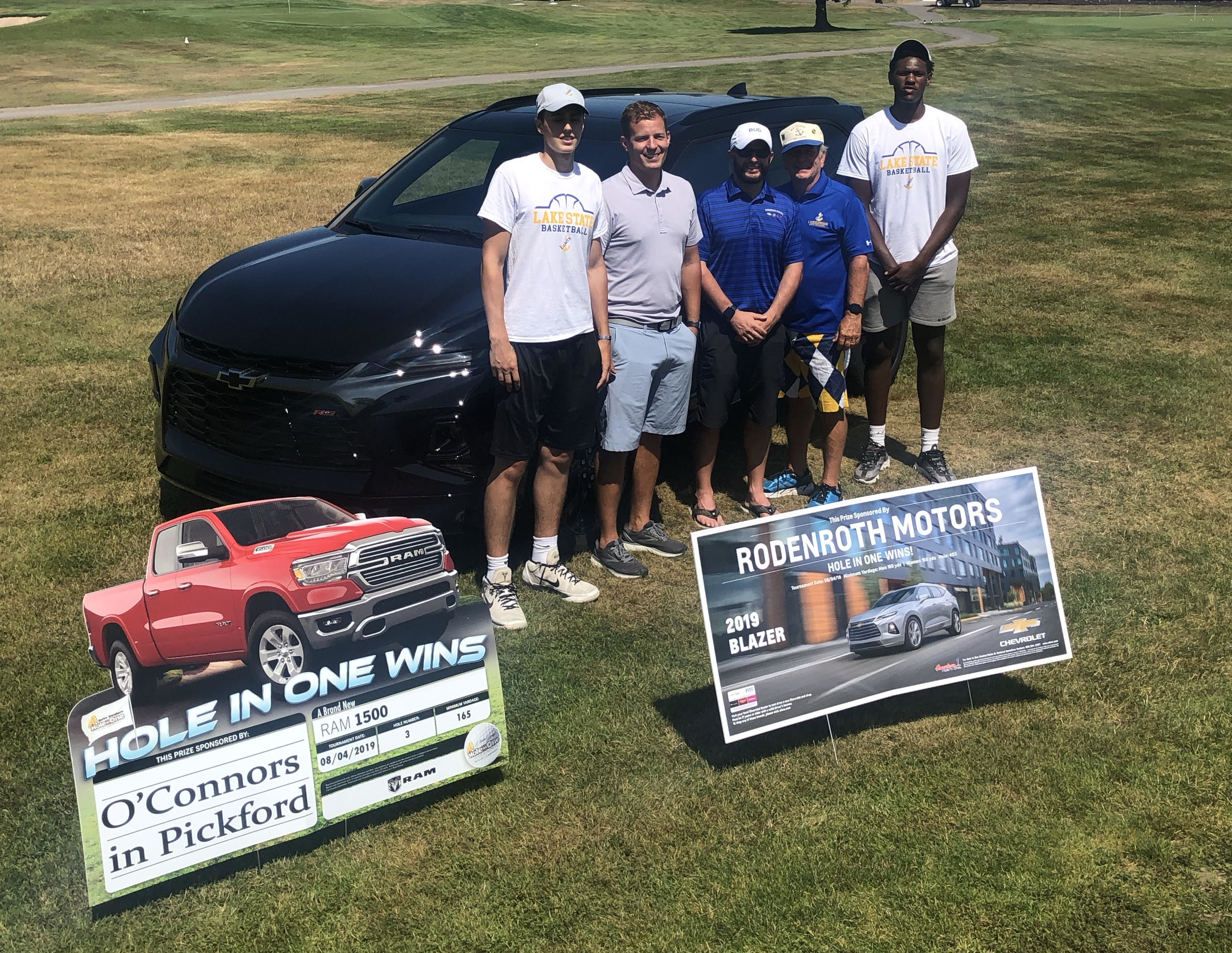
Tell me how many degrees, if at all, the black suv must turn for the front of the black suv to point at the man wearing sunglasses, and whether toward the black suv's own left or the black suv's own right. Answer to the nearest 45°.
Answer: approximately 135° to the black suv's own left

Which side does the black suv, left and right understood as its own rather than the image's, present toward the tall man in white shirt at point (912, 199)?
left

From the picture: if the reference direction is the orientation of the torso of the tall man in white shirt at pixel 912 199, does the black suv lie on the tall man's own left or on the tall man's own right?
on the tall man's own right

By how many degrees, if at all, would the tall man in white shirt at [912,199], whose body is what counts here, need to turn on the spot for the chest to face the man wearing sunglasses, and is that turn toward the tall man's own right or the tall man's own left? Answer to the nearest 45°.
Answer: approximately 45° to the tall man's own right

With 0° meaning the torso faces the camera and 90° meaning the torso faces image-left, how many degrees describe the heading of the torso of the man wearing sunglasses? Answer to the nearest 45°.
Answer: approximately 0°

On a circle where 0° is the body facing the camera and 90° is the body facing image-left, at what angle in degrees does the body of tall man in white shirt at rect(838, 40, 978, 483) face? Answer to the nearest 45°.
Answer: approximately 0°

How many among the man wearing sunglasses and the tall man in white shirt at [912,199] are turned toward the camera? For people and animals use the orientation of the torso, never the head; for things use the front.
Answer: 2

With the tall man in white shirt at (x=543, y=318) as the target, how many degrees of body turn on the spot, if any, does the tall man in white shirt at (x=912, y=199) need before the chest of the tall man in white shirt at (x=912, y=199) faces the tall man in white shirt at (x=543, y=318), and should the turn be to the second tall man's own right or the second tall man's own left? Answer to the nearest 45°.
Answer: approximately 45° to the second tall man's own right
